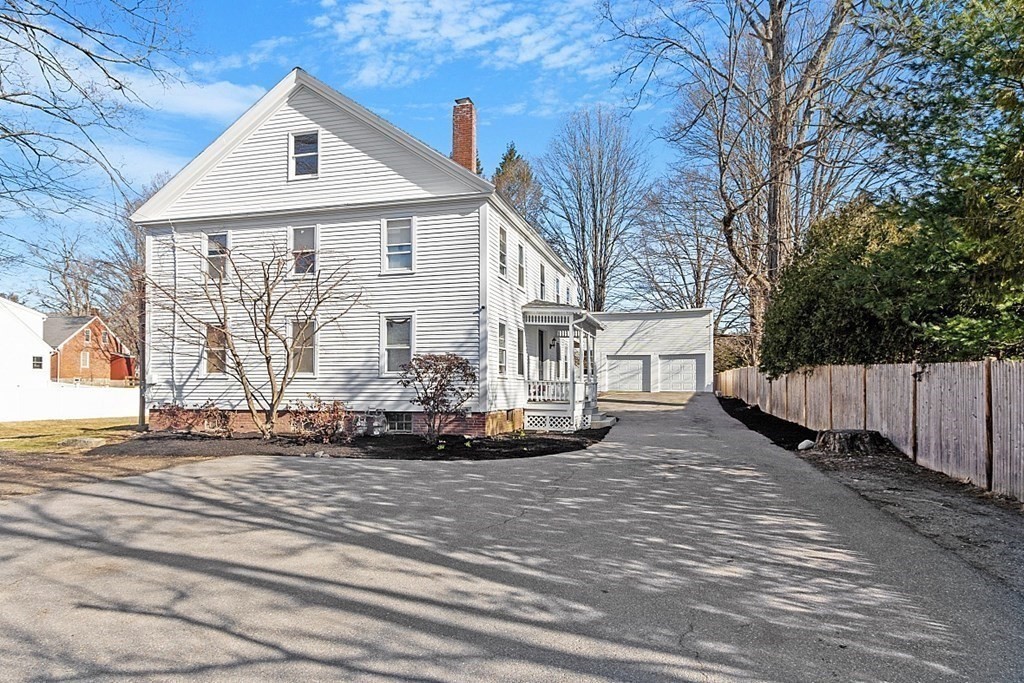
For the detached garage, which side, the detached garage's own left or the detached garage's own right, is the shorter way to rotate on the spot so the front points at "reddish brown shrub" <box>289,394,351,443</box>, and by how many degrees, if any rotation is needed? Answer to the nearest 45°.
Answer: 0° — it already faces it

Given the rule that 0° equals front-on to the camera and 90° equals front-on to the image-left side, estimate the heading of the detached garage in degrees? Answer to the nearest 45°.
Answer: approximately 0°

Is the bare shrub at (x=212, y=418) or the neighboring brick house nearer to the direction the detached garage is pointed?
the bare shrub

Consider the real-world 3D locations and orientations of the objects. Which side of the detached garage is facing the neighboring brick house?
right

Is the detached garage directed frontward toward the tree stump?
yes

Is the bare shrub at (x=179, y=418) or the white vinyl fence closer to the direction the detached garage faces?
the bare shrub
